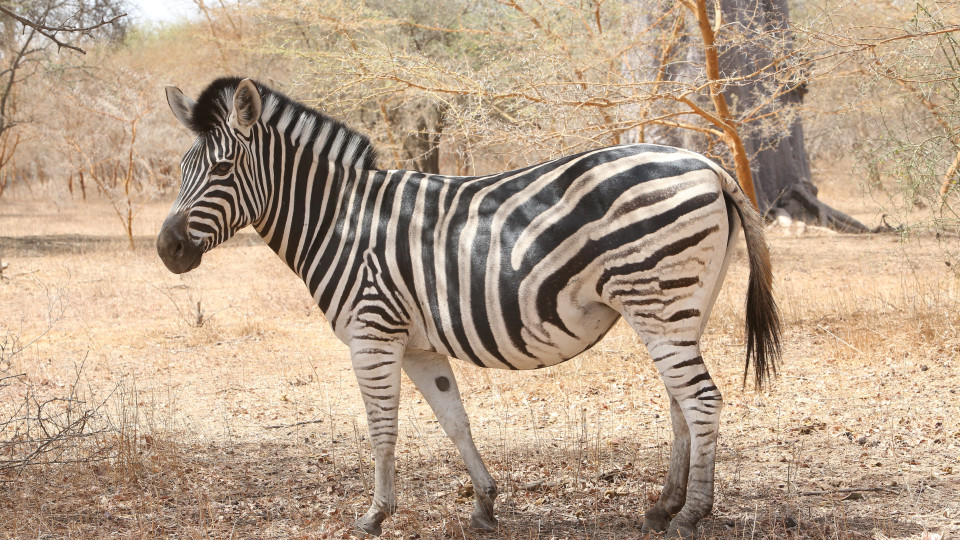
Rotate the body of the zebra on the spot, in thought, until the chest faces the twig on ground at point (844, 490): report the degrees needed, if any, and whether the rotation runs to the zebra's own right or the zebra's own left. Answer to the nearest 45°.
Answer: approximately 180°

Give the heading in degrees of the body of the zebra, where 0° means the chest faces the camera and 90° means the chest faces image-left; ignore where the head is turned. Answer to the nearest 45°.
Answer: approximately 90°
